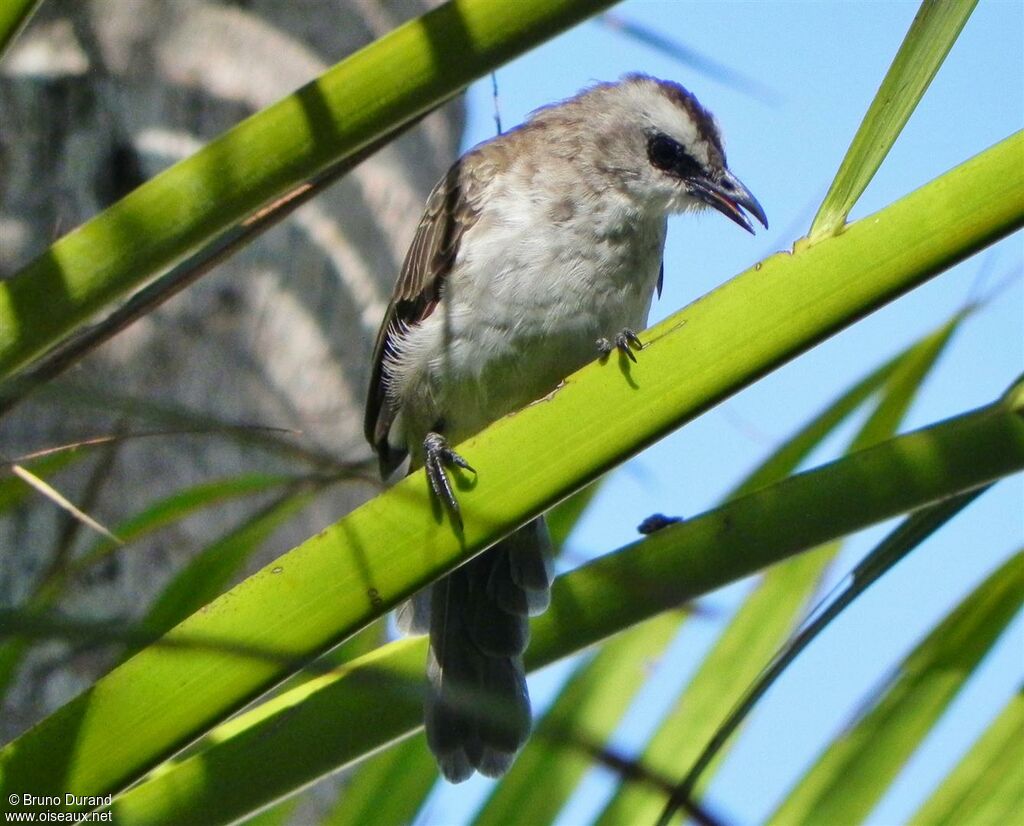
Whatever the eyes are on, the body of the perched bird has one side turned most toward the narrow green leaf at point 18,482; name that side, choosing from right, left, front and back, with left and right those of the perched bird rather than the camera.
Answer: right

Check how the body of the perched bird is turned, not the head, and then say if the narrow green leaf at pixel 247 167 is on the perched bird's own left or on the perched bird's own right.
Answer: on the perched bird's own right

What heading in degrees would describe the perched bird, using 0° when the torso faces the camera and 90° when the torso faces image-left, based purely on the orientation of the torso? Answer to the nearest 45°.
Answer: approximately 315°

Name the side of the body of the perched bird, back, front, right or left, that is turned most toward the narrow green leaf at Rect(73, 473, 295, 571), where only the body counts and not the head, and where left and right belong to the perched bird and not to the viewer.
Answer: back
